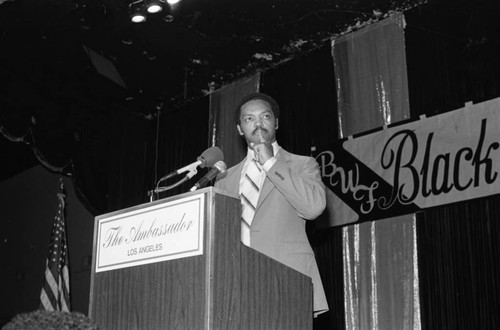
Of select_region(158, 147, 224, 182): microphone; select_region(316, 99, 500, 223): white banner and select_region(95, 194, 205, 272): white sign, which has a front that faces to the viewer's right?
the microphone

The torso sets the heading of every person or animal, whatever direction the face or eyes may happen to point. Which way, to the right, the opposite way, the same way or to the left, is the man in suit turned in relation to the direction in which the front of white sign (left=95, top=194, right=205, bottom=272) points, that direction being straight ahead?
the same way

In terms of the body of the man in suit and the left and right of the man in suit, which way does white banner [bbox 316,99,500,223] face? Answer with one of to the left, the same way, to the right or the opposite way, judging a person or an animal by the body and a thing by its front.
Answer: the same way

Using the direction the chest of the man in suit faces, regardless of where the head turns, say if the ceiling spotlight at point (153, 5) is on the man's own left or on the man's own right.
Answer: on the man's own right

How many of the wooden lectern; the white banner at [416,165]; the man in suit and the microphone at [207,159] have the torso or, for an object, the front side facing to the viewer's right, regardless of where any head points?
1

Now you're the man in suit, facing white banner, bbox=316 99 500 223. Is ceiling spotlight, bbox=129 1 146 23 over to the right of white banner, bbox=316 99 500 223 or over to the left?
left

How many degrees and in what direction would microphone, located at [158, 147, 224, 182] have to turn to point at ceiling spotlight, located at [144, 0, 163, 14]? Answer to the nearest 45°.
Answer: approximately 90° to its left

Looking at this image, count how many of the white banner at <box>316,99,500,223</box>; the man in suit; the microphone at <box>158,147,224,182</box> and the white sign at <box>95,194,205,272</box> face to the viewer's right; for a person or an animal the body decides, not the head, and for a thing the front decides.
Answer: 1

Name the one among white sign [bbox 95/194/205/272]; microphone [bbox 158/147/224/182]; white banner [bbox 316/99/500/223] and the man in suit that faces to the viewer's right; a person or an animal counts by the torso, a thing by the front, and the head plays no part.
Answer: the microphone

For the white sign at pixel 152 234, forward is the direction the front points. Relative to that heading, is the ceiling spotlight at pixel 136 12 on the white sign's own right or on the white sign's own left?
on the white sign's own right

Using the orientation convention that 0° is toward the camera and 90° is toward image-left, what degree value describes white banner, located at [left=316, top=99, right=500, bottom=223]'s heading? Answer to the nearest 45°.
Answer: approximately 45°

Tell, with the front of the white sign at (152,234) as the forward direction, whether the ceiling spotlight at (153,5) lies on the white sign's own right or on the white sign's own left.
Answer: on the white sign's own right

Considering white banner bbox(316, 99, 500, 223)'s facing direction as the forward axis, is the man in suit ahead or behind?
ahead

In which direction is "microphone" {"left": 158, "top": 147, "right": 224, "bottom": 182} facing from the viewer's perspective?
to the viewer's right

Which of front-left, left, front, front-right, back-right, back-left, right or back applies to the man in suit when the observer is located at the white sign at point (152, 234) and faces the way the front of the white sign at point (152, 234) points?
back

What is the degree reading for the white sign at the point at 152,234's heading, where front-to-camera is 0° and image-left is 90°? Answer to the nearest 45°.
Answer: approximately 45°

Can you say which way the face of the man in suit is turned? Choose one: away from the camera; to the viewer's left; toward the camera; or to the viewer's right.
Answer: toward the camera
